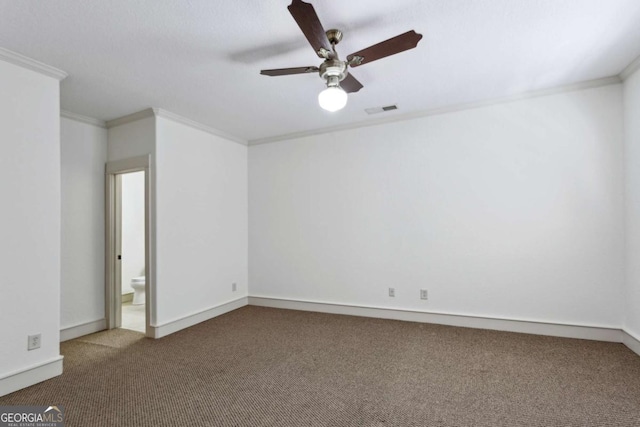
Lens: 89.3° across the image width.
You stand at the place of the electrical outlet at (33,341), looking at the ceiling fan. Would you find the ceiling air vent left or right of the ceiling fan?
left

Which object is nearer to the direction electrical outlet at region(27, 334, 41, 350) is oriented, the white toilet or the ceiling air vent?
the ceiling air vent

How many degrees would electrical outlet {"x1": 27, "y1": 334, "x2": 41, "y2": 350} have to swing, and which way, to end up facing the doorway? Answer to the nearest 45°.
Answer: approximately 90° to its left

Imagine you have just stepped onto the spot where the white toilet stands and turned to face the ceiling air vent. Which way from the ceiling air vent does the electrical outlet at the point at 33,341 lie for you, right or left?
right

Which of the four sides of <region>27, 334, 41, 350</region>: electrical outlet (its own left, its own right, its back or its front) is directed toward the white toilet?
left

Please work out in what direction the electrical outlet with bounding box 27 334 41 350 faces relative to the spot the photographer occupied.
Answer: facing the viewer and to the right of the viewer

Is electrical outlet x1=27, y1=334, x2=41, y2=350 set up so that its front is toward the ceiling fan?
yes

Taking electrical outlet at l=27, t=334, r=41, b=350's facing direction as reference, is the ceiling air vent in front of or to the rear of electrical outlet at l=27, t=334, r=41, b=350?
in front

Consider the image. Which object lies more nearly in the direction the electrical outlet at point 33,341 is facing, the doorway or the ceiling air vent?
the ceiling air vent
